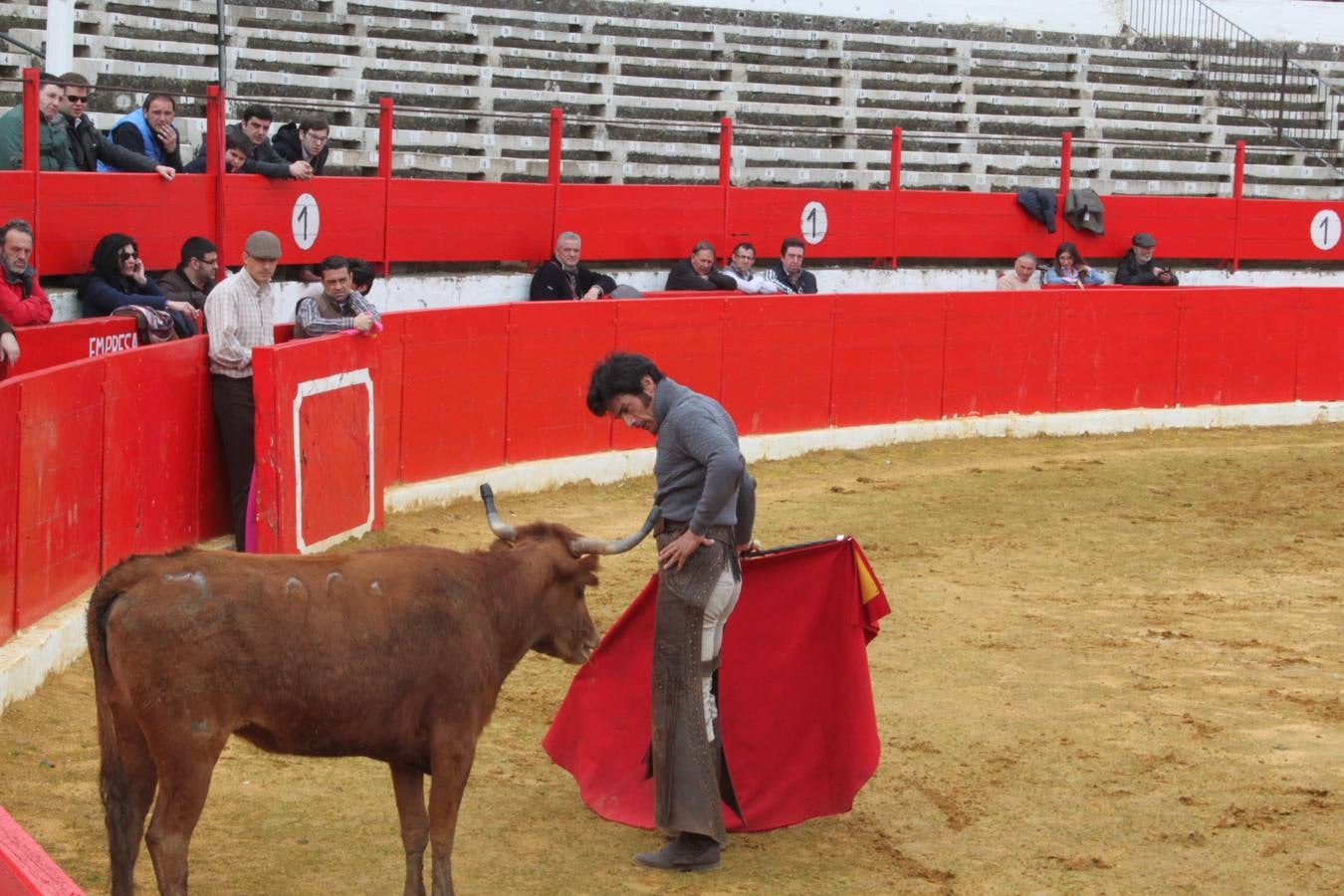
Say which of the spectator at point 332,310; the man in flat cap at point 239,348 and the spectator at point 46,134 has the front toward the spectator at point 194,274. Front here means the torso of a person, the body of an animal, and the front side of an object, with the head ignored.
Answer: the spectator at point 46,134

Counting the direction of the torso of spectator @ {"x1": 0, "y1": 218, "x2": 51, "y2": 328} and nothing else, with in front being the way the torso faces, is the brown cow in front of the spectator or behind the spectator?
in front

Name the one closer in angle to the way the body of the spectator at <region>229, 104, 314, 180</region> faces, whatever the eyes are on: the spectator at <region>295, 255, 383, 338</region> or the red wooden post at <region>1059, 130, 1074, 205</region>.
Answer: the spectator

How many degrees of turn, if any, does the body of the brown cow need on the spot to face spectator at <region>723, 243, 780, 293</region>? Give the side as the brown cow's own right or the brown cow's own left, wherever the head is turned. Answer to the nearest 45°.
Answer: approximately 90° to the brown cow's own left

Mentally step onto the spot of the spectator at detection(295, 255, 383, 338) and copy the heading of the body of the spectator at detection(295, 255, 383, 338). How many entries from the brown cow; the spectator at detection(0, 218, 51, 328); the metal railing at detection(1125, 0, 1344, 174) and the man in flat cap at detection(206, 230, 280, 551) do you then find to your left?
1

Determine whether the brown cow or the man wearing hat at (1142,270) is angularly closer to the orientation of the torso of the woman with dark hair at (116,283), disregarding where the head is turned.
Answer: the brown cow

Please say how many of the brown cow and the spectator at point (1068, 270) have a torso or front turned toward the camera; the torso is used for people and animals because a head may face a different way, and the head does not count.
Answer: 1

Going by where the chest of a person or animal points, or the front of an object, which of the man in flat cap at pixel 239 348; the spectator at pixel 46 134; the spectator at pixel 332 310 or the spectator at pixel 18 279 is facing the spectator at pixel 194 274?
the spectator at pixel 46 134

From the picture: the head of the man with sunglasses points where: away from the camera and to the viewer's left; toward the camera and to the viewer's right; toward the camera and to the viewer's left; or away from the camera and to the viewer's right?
toward the camera and to the viewer's right

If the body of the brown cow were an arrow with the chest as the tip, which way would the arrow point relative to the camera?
to the viewer's right

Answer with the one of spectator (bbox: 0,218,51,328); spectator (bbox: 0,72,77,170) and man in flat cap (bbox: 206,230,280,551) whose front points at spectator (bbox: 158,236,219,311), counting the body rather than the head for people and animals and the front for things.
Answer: spectator (bbox: 0,72,77,170)

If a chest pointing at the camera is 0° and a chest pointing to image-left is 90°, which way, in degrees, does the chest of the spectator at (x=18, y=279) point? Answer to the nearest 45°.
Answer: approximately 315°
